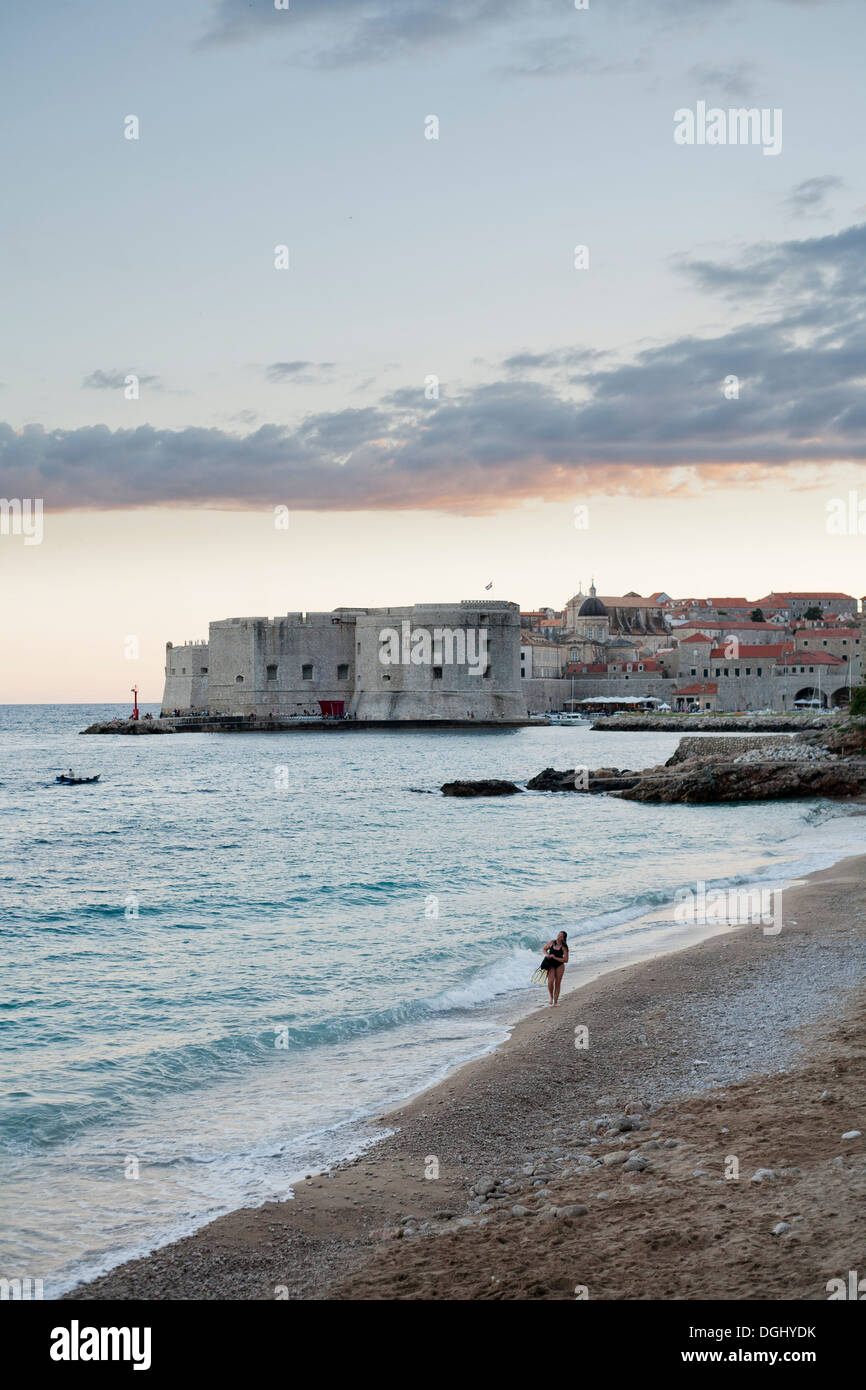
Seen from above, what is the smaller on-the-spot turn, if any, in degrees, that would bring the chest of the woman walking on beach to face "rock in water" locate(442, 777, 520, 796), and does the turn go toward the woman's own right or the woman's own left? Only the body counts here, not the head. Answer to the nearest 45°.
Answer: approximately 180°

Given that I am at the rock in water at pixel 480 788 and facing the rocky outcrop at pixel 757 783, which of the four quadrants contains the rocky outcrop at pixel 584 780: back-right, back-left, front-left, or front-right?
front-left

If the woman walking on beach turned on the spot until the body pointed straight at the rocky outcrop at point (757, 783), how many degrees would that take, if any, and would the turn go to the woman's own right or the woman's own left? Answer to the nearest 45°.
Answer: approximately 180°

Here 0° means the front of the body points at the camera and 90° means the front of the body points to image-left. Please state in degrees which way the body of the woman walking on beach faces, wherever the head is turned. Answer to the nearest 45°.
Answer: approximately 0°

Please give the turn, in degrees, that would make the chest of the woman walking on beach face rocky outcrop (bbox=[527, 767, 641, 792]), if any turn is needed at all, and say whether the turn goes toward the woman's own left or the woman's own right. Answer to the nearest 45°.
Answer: approximately 180°
